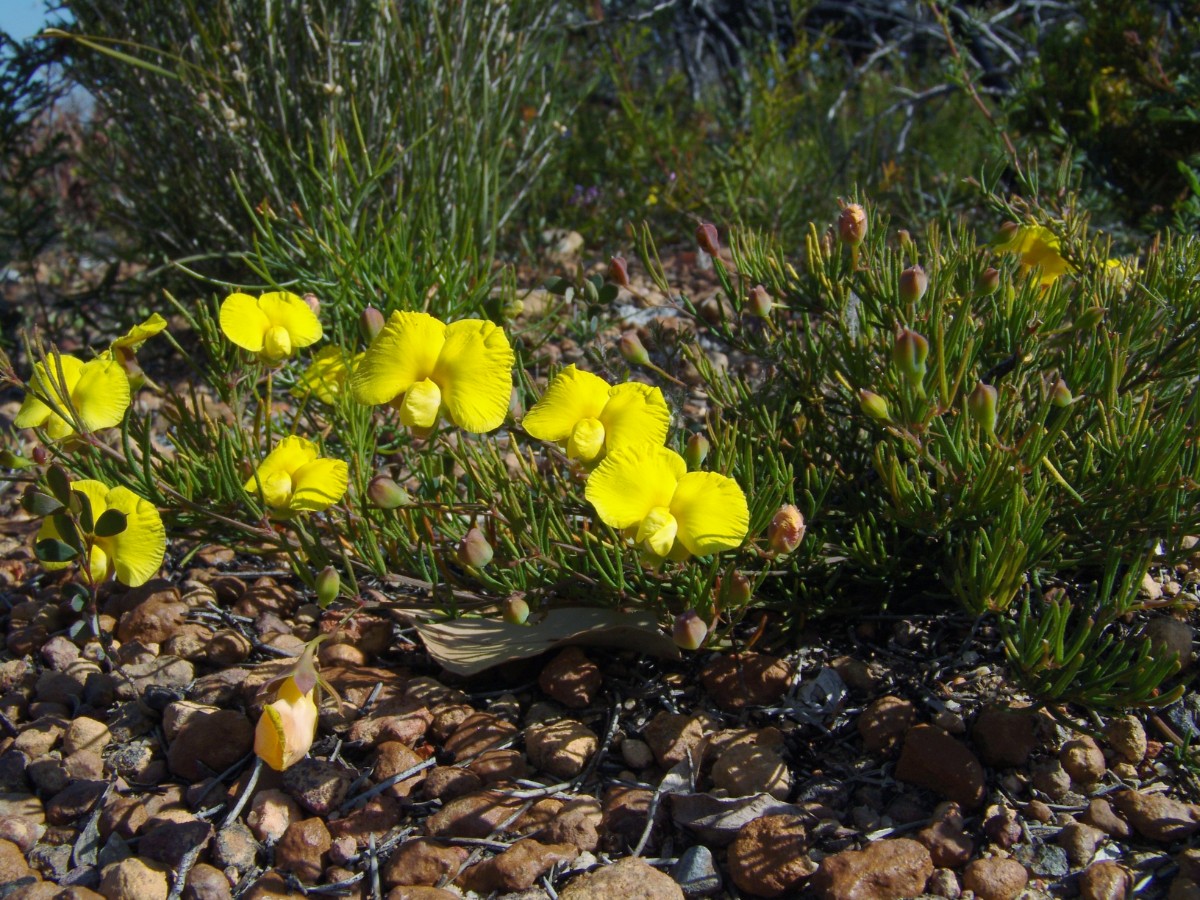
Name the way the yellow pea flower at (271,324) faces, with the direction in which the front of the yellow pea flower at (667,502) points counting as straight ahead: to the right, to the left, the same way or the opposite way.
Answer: the same way

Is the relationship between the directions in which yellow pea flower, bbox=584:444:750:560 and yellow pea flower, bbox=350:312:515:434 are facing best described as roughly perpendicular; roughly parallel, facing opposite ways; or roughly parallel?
roughly parallel

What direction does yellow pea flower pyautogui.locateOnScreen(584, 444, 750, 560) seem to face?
toward the camera

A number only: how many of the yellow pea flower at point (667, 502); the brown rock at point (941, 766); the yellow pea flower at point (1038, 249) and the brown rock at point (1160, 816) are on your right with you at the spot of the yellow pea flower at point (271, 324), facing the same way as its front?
0

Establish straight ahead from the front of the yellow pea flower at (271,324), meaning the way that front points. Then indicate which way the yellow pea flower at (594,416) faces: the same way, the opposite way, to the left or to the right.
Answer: the same way

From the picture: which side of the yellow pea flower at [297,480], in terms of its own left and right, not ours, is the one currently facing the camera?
front

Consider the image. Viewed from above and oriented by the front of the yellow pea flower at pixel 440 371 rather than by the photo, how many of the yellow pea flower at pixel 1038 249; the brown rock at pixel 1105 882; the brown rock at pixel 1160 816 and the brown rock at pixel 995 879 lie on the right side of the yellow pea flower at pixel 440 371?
0

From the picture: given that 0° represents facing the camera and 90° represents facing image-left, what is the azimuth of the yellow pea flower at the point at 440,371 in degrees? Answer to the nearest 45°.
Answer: approximately 0°

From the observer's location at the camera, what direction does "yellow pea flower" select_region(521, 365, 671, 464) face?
facing the viewer

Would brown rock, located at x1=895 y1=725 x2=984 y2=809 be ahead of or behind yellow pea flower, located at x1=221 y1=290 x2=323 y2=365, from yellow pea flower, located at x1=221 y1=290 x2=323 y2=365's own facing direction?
ahead

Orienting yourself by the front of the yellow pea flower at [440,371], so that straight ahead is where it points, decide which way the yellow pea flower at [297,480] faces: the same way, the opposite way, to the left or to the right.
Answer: the same way
